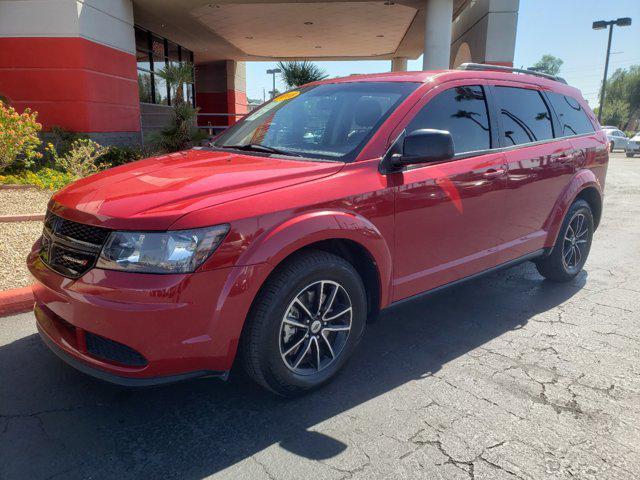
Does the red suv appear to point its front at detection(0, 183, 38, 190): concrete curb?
no

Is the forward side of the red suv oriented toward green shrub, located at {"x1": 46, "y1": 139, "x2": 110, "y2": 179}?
no

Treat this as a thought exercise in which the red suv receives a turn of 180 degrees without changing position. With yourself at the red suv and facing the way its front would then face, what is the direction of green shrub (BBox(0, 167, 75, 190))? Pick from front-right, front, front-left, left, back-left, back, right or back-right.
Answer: left

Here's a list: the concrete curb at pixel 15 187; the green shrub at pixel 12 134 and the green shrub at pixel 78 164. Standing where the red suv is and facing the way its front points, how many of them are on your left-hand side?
0

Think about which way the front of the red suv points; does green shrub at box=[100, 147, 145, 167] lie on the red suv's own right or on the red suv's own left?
on the red suv's own right

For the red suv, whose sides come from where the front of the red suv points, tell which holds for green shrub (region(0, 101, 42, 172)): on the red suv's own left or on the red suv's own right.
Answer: on the red suv's own right

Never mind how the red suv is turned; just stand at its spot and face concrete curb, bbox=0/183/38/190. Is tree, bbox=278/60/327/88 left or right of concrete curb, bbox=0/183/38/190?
right

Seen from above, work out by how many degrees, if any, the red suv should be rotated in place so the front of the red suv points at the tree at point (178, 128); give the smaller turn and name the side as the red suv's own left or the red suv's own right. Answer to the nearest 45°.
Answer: approximately 135° to the red suv's own right

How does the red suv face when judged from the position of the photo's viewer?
facing the viewer and to the left of the viewer

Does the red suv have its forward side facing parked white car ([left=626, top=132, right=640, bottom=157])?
no

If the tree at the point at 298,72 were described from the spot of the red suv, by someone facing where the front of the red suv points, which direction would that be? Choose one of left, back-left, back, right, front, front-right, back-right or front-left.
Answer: back-right
